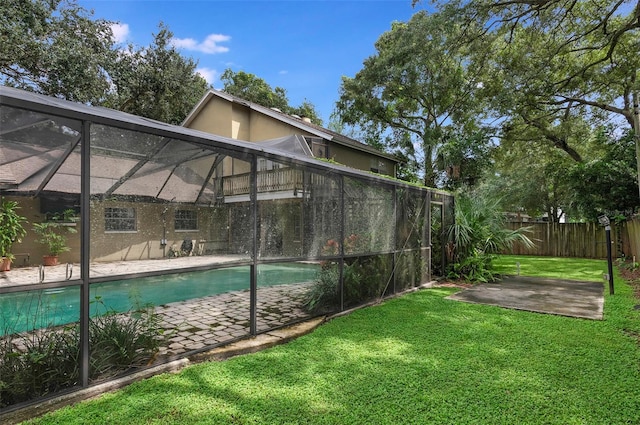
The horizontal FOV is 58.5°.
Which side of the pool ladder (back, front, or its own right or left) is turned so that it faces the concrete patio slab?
left

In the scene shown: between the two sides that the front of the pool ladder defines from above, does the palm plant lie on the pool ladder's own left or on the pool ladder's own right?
on the pool ladder's own left

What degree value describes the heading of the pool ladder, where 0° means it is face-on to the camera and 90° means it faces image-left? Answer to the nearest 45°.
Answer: approximately 0°

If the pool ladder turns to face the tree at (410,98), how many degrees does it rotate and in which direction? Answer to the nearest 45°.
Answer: approximately 135° to its left

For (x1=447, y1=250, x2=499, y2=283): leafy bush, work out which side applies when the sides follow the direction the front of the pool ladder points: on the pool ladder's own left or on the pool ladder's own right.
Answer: on the pool ladder's own left

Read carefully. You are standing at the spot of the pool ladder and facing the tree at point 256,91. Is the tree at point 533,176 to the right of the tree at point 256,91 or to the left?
right
